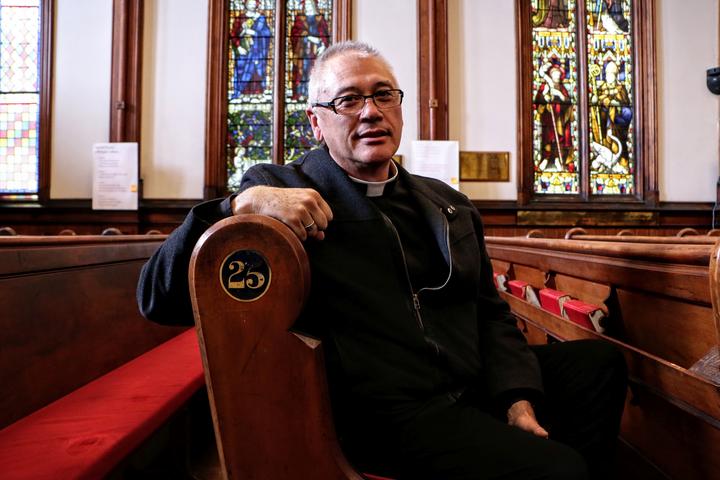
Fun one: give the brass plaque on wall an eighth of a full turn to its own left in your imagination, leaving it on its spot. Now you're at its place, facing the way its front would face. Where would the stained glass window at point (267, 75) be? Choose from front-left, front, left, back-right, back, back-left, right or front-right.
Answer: back-right

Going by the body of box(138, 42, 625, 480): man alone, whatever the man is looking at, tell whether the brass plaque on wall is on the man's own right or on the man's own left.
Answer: on the man's own left

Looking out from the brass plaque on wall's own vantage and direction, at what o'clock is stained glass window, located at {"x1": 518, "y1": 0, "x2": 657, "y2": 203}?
The stained glass window is roughly at 8 o'clock from the brass plaque on wall.

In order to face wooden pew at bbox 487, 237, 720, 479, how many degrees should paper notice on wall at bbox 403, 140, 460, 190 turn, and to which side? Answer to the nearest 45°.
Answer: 0° — it already faces it

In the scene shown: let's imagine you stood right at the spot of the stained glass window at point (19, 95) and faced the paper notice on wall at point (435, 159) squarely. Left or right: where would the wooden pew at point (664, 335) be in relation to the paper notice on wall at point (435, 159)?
right

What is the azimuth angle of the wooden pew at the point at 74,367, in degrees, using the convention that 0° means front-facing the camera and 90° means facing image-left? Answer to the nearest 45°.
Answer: approximately 315°

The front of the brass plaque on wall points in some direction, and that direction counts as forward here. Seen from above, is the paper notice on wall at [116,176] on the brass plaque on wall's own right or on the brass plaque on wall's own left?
on the brass plaque on wall's own right

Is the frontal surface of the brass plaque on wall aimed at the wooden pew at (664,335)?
yes
